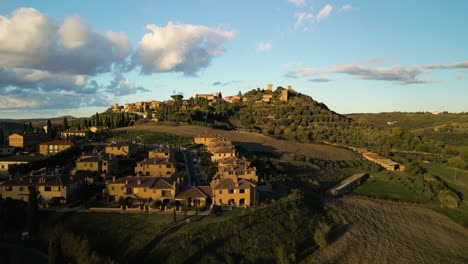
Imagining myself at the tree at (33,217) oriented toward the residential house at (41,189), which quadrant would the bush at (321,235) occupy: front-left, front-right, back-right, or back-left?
back-right

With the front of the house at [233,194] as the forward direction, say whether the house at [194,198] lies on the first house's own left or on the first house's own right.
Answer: on the first house's own right

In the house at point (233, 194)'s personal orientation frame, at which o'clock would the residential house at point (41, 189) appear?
The residential house is roughly at 3 o'clock from the house.

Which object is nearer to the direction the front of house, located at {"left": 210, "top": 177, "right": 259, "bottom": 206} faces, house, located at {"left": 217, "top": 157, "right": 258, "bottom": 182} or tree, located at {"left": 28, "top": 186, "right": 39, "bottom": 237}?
the tree

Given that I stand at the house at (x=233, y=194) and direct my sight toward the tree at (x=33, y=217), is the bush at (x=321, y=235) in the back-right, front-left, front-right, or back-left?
back-left

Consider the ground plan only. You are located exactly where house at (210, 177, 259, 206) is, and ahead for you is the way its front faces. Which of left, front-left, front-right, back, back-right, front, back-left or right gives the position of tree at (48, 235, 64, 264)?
front-right

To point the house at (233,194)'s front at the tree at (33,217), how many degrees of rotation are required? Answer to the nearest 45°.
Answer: approximately 90° to its right

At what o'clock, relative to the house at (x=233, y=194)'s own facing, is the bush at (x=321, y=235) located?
The bush is roughly at 10 o'clock from the house.

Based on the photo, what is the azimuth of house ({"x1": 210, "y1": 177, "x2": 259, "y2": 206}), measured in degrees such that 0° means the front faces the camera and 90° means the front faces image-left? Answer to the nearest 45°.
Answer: approximately 0°

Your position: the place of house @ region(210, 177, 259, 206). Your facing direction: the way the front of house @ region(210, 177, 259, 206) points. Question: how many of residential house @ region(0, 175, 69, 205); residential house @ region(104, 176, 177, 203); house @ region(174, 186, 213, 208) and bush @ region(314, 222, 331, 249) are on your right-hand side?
3

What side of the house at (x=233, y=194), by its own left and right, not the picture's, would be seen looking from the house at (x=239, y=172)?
back
